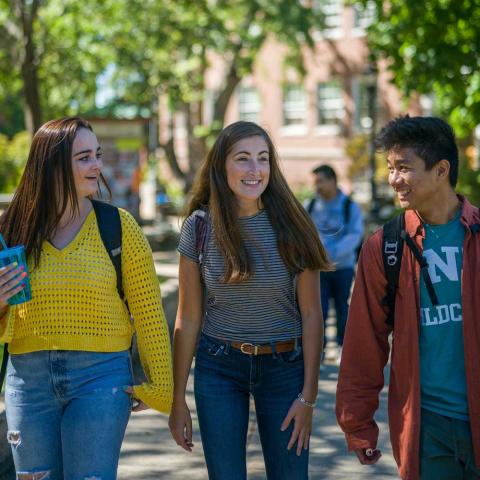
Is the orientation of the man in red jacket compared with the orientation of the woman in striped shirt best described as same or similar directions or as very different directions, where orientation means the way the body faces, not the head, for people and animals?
same or similar directions

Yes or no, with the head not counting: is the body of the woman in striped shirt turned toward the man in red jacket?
no

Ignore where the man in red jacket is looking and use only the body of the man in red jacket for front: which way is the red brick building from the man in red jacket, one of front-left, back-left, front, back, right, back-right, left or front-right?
back

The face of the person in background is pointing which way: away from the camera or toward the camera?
toward the camera

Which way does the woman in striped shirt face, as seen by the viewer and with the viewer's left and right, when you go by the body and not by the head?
facing the viewer

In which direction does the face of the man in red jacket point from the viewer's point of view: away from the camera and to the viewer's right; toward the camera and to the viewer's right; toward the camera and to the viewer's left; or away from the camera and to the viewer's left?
toward the camera and to the viewer's left

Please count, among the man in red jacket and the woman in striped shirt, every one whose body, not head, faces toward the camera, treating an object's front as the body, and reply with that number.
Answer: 2

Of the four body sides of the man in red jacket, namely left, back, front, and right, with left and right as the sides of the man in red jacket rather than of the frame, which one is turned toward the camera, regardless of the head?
front

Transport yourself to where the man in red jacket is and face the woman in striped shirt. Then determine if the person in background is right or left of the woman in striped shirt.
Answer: right

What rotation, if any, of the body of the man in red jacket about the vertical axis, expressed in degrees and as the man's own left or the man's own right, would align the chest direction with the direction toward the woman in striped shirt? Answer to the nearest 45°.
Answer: approximately 135° to the man's own right

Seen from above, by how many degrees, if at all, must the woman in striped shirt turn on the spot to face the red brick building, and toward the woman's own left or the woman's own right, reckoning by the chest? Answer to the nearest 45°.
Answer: approximately 180°

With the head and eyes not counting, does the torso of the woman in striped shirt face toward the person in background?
no
